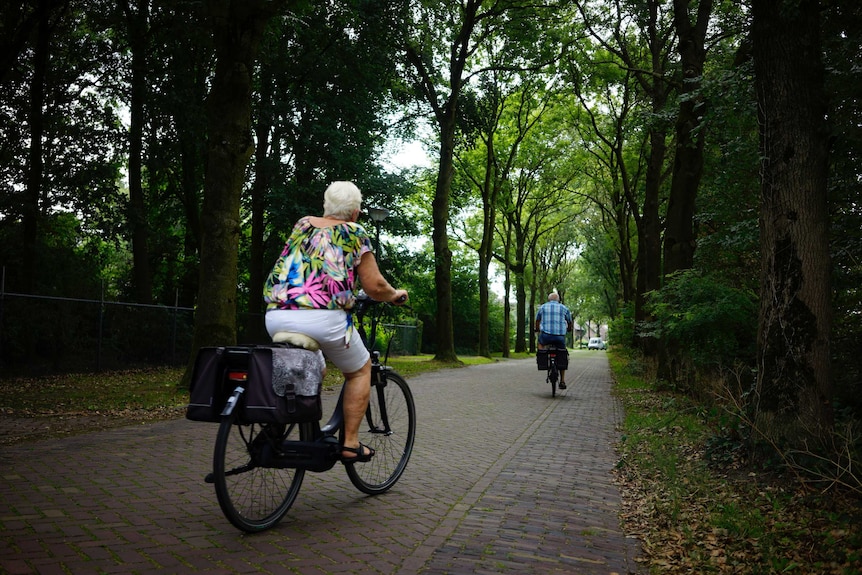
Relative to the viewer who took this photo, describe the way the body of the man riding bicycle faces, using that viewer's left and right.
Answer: facing away from the viewer

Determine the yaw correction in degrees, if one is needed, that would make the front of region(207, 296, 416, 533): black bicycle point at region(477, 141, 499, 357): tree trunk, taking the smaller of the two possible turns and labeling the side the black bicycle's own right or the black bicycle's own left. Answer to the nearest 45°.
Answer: approximately 45° to the black bicycle's own left

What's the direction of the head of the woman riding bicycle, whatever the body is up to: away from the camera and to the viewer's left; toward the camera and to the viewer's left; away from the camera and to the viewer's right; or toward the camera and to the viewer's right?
away from the camera and to the viewer's right

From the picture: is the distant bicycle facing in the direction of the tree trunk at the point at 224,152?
no

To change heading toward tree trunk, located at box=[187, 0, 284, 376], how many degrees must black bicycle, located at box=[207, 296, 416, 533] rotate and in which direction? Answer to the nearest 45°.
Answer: approximately 45° to its left

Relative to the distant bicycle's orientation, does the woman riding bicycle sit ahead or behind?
behind

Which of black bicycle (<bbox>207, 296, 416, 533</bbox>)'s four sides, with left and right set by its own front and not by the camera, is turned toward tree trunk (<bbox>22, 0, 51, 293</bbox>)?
left

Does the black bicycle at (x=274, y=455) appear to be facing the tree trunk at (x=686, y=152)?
yes

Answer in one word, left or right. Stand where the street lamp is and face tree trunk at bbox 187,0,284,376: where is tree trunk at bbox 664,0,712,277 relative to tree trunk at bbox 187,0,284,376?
left

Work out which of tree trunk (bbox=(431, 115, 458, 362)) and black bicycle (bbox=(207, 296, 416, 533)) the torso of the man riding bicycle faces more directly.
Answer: the tree trunk

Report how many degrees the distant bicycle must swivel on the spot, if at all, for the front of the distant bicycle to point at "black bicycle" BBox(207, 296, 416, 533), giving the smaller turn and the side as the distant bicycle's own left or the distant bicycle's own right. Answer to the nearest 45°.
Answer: approximately 180°

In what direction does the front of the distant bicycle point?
away from the camera

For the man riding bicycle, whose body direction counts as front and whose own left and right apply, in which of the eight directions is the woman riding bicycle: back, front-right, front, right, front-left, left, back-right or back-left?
back

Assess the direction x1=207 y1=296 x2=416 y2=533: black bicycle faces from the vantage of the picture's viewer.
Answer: facing away from the viewer and to the right of the viewer

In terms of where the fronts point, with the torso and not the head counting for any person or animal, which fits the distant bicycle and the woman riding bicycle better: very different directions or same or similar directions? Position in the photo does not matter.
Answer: same or similar directions

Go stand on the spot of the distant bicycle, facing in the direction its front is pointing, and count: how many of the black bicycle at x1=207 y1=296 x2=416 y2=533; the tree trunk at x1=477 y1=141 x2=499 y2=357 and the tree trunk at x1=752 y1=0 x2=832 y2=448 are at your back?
2

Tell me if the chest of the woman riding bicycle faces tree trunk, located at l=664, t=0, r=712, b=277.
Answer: yes

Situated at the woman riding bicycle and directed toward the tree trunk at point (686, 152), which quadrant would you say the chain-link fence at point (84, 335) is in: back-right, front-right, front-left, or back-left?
front-left
